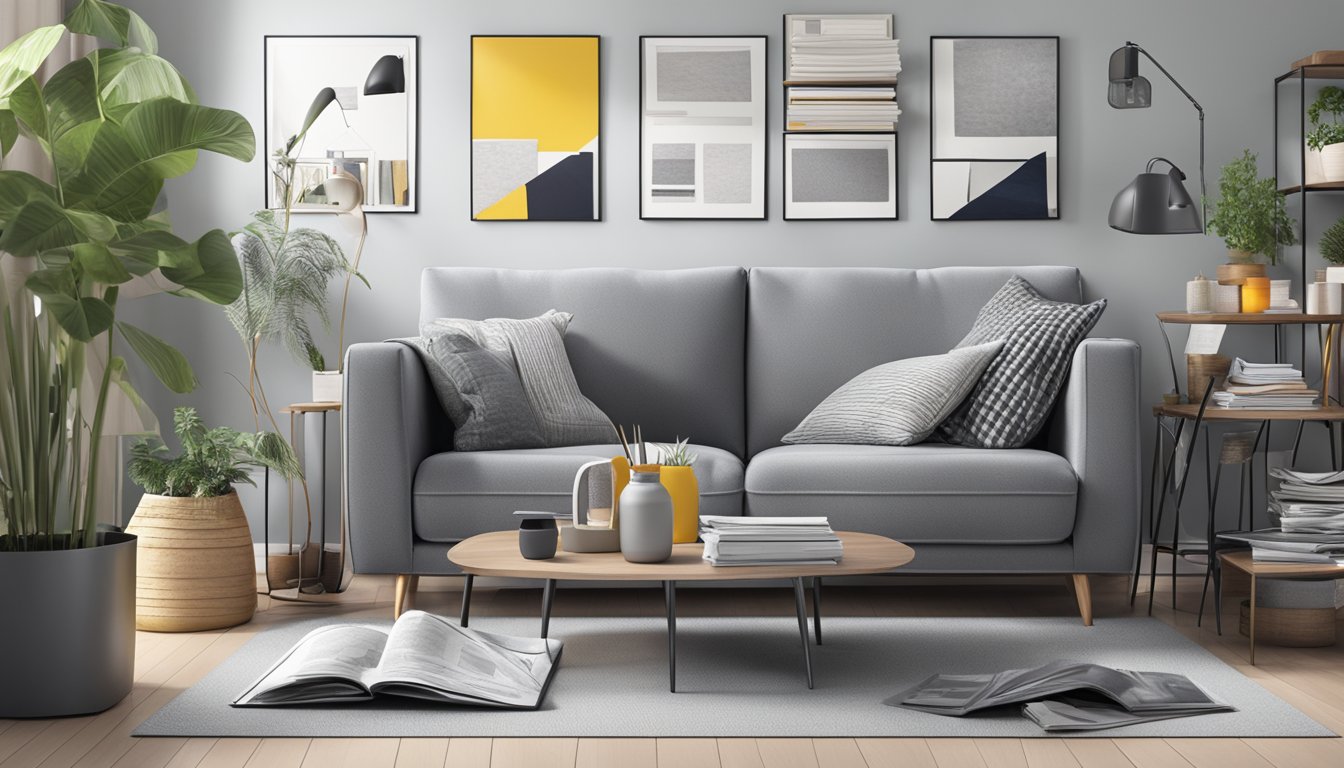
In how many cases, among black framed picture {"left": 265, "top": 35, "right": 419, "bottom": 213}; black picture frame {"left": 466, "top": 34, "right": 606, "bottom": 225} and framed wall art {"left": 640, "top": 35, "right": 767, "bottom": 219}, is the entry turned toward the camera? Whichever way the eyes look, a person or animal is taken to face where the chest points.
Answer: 3

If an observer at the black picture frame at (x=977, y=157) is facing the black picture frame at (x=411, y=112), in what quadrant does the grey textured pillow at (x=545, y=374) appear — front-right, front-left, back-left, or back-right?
front-left

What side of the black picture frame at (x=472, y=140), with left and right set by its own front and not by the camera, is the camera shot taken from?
front

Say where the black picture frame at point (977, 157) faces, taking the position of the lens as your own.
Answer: facing the viewer

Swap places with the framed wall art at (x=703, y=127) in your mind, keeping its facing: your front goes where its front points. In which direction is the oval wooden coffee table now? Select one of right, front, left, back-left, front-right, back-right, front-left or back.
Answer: front

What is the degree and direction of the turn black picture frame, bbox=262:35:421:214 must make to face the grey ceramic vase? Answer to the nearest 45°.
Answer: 0° — it already faces it

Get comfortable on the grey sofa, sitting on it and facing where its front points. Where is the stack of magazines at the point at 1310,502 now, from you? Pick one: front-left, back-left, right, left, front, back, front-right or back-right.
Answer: left

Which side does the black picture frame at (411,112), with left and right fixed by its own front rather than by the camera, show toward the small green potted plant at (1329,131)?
left

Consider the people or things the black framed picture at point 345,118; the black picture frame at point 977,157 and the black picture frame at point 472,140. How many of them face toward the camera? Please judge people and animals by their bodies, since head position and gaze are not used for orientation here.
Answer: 3

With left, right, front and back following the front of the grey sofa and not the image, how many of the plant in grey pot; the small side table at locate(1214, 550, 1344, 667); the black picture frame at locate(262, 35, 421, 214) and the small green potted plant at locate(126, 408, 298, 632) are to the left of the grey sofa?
1

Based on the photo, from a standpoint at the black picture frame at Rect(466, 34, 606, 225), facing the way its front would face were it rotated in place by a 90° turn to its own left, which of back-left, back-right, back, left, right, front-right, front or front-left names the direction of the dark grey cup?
right

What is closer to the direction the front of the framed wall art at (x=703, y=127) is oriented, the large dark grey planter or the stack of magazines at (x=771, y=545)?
the stack of magazines
